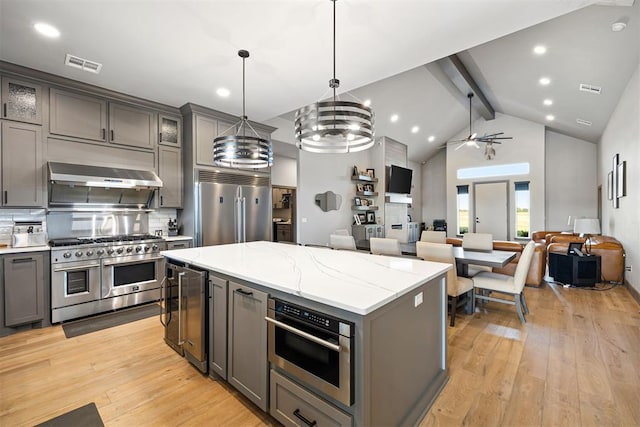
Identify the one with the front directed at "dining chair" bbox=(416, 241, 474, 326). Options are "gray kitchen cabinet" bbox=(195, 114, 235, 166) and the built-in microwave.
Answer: the gray kitchen cabinet

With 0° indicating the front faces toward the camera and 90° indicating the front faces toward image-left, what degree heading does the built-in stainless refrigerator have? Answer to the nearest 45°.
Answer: approximately 315°

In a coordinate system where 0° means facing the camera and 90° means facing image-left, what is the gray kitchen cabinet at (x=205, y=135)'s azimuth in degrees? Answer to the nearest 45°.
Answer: approximately 315°

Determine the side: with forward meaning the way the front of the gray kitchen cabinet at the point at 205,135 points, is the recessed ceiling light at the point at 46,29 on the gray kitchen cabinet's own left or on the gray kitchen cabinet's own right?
on the gray kitchen cabinet's own right

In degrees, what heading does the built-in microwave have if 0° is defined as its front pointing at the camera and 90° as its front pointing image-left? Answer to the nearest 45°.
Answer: approximately 45°

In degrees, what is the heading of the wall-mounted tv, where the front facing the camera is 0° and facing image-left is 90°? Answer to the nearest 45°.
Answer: approximately 315°

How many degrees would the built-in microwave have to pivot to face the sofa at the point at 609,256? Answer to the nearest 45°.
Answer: approximately 180°

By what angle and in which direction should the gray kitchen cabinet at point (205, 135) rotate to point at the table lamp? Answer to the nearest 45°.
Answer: approximately 45° to its left

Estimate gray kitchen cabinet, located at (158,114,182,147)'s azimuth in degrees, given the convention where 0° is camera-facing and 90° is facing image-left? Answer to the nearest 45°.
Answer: approximately 315°

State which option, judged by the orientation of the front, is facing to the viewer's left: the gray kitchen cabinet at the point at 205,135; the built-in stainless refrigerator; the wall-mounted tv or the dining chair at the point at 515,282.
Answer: the dining chair
